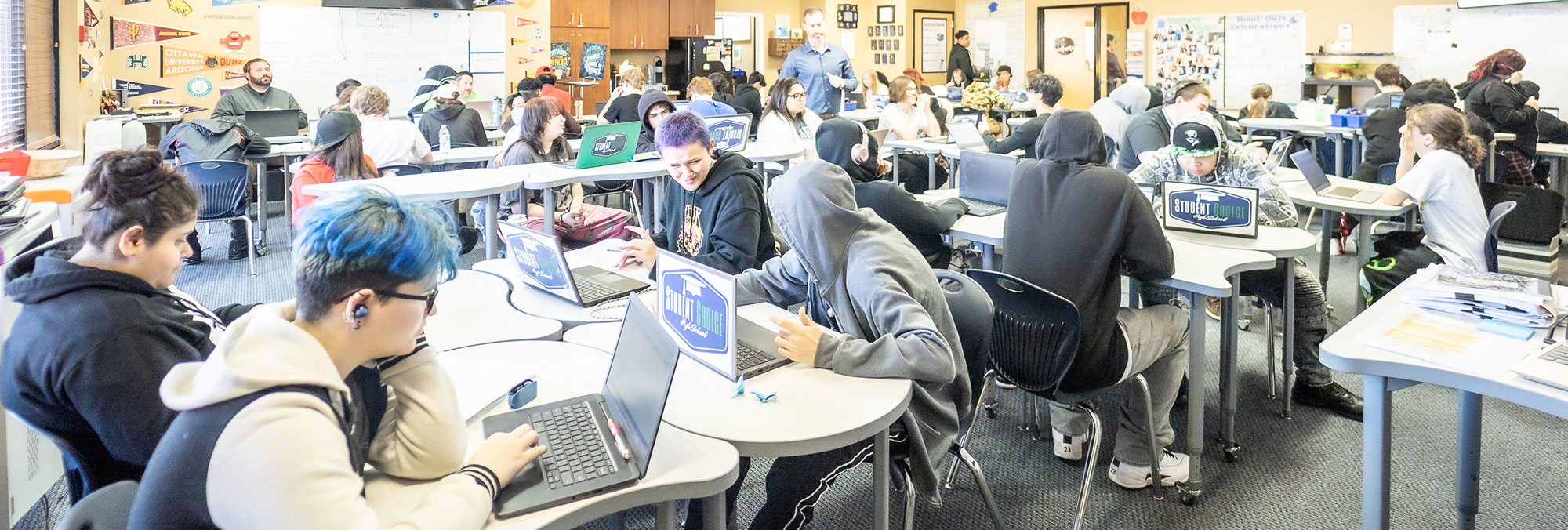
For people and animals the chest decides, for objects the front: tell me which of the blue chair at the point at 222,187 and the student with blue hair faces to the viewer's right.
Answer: the student with blue hair

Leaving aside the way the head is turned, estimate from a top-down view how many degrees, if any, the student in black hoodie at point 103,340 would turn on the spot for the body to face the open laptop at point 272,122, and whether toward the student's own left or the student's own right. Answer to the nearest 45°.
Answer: approximately 90° to the student's own left

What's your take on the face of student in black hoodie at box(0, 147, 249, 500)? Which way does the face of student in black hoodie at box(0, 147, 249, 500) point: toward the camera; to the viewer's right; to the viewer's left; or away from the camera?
to the viewer's right

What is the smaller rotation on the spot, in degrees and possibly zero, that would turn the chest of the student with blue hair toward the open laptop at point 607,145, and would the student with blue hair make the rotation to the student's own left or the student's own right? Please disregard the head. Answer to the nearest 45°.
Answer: approximately 90° to the student's own left

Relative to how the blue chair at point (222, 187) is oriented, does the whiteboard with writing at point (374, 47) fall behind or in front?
in front

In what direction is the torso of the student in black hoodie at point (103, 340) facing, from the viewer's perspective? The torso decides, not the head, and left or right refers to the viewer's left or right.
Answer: facing to the right of the viewer

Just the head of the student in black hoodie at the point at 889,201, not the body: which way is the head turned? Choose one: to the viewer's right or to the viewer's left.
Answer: to the viewer's right
